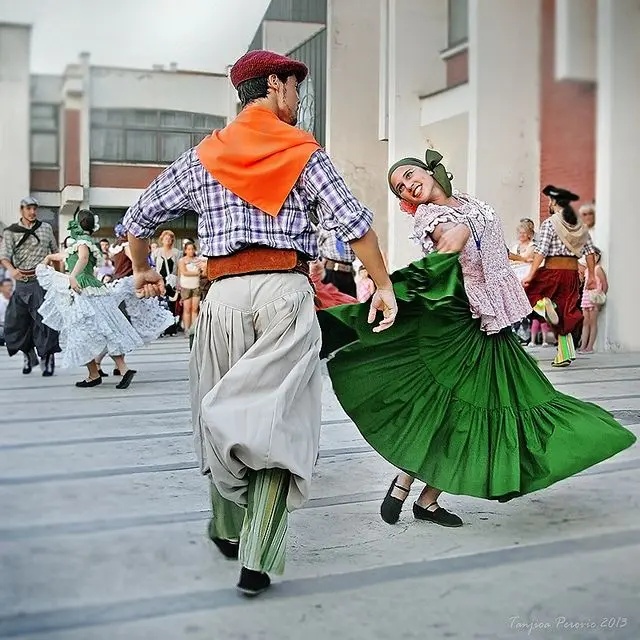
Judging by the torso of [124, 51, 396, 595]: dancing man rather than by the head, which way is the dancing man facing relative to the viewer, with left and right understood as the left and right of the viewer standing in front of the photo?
facing away from the viewer

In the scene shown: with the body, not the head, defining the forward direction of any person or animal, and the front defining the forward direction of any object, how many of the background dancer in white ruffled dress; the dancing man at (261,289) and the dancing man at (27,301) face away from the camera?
1

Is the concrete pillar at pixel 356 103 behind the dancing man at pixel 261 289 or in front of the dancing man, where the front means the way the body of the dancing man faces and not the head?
in front

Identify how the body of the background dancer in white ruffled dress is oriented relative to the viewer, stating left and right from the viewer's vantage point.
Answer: facing to the left of the viewer

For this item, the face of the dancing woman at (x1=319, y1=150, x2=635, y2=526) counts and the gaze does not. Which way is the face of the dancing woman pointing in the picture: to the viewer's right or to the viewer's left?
to the viewer's left

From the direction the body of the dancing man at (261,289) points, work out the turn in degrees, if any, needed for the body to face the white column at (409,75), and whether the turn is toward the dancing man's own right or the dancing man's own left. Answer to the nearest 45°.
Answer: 0° — they already face it

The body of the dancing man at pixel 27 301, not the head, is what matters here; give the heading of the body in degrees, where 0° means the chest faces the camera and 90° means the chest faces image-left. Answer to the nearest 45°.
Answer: approximately 0°
